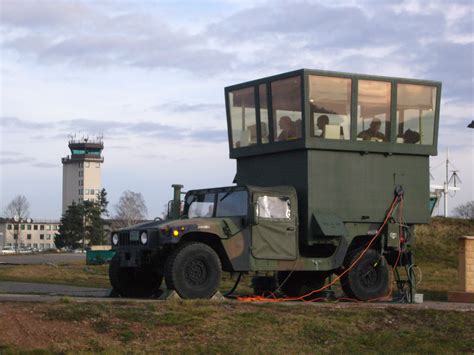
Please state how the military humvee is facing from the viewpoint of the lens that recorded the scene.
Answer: facing the viewer and to the left of the viewer
